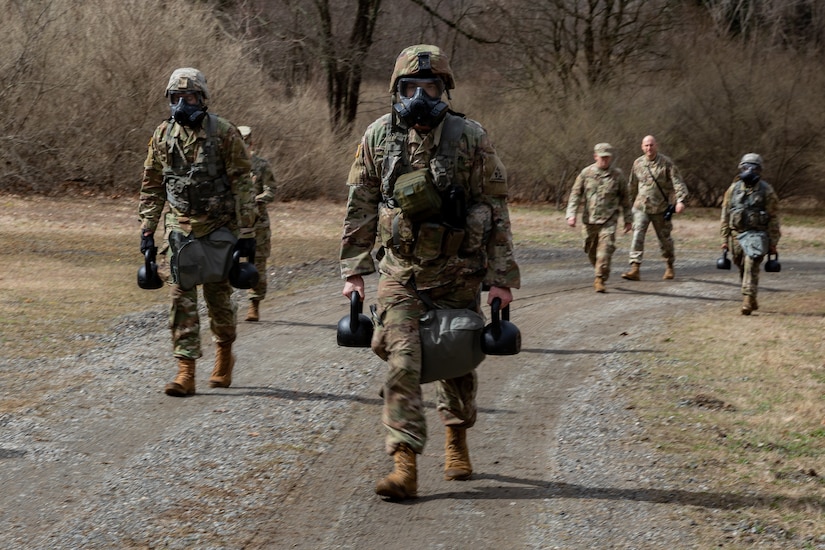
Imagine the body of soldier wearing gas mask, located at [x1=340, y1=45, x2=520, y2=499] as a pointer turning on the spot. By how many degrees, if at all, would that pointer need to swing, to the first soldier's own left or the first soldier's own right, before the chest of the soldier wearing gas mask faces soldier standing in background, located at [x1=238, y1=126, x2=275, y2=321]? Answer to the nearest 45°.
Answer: approximately 180°

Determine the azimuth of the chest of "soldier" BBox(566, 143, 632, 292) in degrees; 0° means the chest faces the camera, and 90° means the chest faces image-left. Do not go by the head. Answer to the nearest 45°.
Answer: approximately 0°

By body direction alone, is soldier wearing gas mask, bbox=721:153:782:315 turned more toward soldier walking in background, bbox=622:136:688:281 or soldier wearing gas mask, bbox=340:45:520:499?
the soldier wearing gas mask

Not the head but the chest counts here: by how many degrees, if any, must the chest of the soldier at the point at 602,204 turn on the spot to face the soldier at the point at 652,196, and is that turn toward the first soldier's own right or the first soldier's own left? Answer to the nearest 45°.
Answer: approximately 135° to the first soldier's own left

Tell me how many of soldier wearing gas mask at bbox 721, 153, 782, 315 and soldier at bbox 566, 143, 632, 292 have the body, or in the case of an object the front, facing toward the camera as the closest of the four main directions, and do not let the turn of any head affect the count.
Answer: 2

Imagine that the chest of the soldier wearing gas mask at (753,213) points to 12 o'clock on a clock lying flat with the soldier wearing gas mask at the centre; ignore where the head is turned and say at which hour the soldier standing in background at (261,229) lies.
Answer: The soldier standing in background is roughly at 2 o'clock from the soldier wearing gas mask.

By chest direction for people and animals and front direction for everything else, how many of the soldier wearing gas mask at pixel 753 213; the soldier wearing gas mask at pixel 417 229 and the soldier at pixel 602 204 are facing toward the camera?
3

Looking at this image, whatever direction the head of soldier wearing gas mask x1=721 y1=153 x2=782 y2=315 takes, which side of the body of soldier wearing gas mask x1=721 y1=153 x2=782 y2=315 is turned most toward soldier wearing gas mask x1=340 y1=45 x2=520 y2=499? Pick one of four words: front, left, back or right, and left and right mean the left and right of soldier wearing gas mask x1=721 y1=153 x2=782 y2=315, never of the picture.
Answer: front
